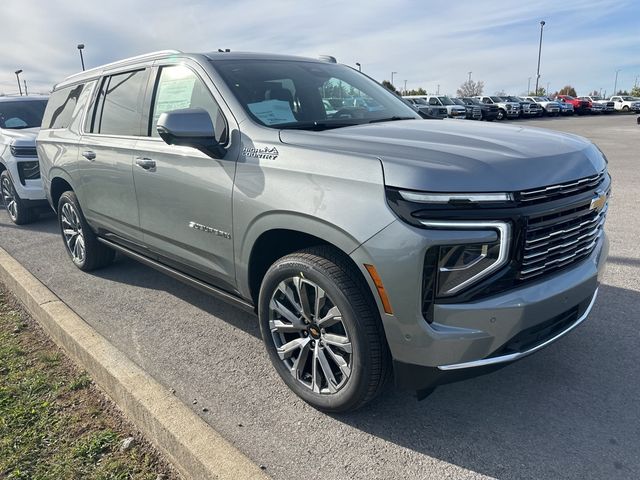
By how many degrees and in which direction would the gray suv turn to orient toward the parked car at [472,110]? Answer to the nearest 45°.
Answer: approximately 135° to its left

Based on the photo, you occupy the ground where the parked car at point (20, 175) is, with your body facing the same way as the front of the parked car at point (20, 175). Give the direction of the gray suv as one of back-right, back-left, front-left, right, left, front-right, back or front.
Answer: front-right

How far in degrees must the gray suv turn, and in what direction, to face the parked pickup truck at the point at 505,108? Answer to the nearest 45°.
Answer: approximately 135° to its left

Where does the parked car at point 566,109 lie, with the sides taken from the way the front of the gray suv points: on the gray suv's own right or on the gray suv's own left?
on the gray suv's own left

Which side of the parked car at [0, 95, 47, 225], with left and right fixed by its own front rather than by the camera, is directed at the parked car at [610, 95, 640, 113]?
left

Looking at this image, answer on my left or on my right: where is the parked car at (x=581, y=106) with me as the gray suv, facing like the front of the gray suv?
on my left

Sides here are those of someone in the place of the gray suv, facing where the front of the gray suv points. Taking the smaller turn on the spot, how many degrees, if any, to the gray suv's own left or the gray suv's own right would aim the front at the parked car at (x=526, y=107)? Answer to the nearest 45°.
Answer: approximately 135° to the gray suv's own left

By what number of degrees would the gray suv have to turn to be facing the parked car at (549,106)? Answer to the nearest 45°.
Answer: approximately 90° to its left

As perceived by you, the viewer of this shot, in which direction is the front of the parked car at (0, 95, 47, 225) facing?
facing the viewer and to the right of the viewer

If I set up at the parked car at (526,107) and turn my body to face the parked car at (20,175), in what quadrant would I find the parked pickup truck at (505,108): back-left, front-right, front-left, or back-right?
front-right
